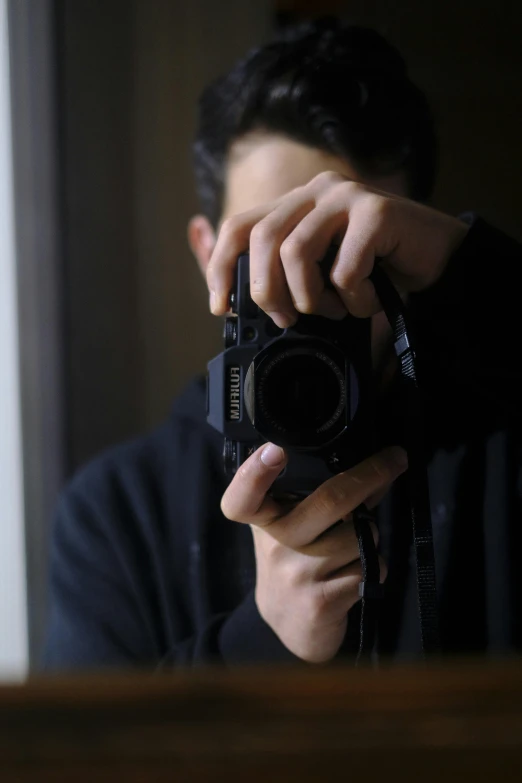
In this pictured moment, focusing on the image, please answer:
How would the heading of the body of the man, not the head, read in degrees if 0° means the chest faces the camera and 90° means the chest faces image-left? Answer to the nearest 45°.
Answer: approximately 0°
